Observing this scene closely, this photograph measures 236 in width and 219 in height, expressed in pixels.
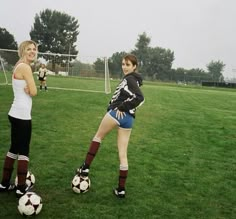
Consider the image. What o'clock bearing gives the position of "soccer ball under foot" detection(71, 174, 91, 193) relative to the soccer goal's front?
The soccer ball under foot is roughly at 12 o'clock from the soccer goal.

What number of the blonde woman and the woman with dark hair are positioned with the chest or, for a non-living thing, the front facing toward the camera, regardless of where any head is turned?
0

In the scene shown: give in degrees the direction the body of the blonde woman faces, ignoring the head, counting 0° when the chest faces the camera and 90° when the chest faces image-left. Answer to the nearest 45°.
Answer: approximately 270°

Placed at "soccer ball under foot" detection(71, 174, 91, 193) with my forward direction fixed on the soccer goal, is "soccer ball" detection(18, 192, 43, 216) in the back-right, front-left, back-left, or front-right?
back-left

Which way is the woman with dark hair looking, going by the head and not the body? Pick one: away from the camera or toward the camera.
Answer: toward the camera

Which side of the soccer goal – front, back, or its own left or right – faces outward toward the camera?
front

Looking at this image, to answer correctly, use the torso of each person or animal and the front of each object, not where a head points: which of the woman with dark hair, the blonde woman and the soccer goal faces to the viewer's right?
the blonde woman

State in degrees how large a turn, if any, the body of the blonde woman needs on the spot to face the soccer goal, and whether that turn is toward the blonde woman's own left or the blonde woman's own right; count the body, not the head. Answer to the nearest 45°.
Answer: approximately 90° to the blonde woman's own left

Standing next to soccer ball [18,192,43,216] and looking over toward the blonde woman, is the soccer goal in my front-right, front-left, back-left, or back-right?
front-right

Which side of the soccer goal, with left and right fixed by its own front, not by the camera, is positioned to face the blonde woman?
front

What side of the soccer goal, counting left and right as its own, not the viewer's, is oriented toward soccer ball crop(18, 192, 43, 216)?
front

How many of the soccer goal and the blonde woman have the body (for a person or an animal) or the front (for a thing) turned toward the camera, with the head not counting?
1
